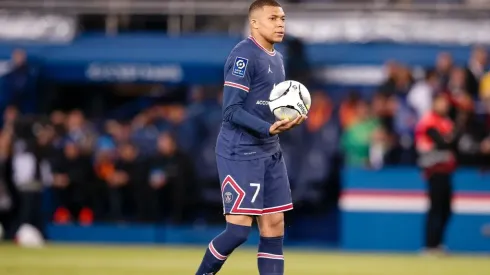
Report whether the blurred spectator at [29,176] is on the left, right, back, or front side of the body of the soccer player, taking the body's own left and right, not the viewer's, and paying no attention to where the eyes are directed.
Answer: back

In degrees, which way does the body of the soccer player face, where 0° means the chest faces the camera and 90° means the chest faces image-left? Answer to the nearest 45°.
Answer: approximately 315°

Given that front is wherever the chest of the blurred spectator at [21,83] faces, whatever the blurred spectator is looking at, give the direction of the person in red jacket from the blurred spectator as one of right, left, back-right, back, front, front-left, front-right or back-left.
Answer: front-left

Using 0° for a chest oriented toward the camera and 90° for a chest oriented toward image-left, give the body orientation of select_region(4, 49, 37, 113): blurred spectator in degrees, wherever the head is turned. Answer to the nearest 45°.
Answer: approximately 0°

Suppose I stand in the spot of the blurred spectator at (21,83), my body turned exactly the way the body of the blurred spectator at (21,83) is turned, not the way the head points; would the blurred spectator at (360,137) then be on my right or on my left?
on my left
